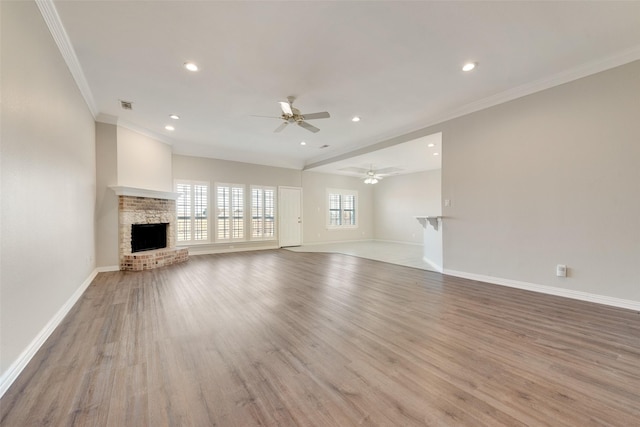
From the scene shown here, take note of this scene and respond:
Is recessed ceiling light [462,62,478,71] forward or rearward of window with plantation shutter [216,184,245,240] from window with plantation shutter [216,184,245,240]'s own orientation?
forward

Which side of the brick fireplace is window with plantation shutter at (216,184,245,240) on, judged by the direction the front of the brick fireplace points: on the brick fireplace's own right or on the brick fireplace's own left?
on the brick fireplace's own left

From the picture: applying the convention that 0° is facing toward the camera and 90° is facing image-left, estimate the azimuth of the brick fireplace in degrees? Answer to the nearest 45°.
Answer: approximately 315°

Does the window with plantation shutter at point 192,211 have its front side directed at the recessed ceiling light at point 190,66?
yes

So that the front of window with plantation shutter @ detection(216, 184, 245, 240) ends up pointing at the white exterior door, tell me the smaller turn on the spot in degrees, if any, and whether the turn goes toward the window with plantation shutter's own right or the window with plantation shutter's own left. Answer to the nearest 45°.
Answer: approximately 90° to the window with plantation shutter's own left

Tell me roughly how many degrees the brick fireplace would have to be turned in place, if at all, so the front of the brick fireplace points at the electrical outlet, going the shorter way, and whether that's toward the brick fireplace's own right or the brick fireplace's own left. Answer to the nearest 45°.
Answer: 0° — it already faces it

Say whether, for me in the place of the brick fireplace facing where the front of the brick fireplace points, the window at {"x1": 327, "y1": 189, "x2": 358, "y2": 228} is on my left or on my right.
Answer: on my left

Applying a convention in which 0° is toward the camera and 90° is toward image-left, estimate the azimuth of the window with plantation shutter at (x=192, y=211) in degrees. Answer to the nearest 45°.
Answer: approximately 0°

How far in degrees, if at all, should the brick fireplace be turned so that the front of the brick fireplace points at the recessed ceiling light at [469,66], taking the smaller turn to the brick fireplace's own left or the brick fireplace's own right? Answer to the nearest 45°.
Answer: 0° — it already faces it

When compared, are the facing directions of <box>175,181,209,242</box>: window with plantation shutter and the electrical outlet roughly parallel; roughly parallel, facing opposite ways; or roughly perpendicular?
roughly perpendicular
